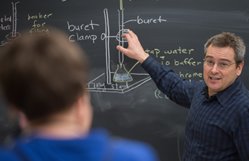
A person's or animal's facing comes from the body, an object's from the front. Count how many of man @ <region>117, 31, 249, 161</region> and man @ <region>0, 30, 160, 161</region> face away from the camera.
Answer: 1

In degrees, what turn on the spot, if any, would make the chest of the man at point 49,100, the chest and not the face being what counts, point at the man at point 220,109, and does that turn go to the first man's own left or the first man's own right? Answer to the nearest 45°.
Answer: approximately 45° to the first man's own right

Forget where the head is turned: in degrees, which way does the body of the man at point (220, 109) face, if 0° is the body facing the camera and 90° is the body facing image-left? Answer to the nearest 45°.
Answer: approximately 45°

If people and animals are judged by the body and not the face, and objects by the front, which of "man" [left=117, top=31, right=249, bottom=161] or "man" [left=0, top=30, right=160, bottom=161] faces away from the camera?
"man" [left=0, top=30, right=160, bottom=161]

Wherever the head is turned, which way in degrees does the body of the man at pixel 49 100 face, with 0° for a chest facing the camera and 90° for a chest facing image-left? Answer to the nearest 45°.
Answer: approximately 180°
